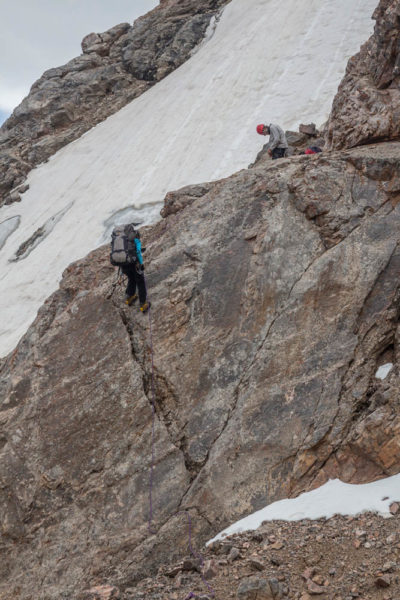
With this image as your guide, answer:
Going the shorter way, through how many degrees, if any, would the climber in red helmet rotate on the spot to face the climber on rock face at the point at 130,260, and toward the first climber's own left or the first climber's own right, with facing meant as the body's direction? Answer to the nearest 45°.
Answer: approximately 45° to the first climber's own left

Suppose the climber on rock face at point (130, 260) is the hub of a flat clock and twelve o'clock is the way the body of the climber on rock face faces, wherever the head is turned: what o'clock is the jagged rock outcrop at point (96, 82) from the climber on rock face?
The jagged rock outcrop is roughly at 11 o'clock from the climber on rock face.

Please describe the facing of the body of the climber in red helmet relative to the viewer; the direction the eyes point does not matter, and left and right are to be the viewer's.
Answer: facing to the left of the viewer

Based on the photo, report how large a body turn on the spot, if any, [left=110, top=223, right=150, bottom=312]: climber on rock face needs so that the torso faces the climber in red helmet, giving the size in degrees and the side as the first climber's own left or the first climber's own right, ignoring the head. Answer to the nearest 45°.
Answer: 0° — they already face them

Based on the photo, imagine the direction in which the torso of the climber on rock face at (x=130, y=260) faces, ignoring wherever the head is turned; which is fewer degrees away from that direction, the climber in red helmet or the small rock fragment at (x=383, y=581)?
the climber in red helmet

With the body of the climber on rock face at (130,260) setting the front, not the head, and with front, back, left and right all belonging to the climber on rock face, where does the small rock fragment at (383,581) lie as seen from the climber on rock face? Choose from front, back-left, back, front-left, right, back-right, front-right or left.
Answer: back-right

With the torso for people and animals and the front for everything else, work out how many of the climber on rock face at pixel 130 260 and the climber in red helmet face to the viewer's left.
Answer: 1
